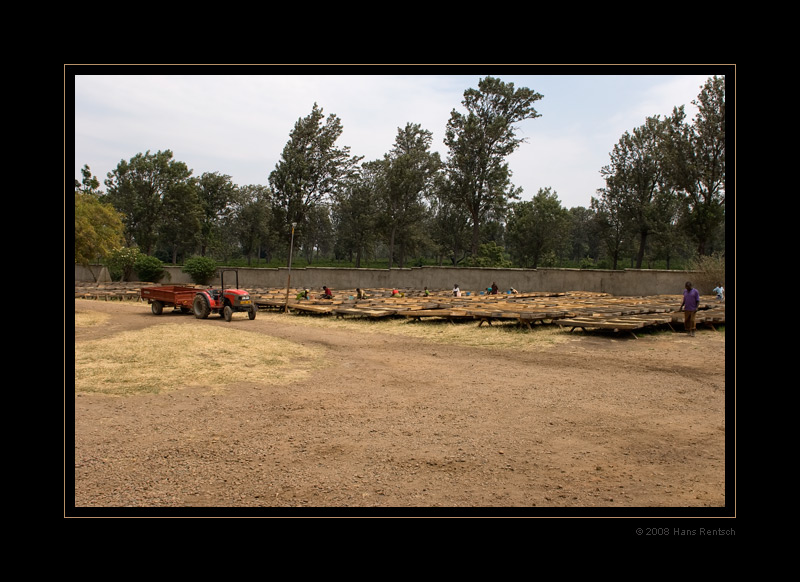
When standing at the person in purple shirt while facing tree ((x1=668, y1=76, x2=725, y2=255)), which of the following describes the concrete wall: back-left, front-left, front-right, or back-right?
front-left

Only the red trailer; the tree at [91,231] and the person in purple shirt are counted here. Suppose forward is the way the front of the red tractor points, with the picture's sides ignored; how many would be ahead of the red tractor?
1

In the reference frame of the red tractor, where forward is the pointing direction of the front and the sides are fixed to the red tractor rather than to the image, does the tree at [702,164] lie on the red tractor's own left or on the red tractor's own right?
on the red tractor's own left

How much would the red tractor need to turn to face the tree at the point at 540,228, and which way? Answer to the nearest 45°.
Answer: approximately 90° to its left

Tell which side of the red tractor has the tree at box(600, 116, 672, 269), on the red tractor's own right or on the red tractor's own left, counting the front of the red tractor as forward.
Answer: on the red tractor's own left

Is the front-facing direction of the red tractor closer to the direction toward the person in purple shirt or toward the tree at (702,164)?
the person in purple shirt

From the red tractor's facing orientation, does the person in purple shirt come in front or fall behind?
in front

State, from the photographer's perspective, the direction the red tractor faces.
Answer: facing the viewer and to the right of the viewer

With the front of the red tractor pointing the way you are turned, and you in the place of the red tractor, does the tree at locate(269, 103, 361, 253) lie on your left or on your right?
on your left

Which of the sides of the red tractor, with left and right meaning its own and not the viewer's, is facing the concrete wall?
left

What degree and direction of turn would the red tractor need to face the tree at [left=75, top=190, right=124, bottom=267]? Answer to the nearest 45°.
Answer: approximately 180°
